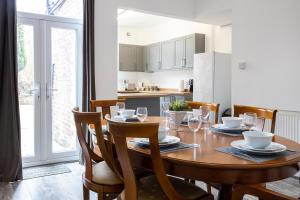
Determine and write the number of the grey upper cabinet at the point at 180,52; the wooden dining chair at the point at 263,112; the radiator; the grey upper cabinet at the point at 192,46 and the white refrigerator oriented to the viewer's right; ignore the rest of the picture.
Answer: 0

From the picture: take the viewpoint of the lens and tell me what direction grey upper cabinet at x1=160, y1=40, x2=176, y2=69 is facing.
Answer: facing the viewer and to the left of the viewer

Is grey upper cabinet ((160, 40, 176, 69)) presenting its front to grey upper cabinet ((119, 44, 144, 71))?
no

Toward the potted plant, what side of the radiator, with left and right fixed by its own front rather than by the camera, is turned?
front

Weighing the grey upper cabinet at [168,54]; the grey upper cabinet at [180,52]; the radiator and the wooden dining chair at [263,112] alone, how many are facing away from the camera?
0

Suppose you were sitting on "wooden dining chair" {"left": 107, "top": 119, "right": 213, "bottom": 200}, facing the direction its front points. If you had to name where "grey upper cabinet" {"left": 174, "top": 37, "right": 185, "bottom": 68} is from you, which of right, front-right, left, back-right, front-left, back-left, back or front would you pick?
front-left

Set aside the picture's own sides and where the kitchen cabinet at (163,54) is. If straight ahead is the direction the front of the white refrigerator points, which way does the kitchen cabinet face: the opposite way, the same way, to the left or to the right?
the same way

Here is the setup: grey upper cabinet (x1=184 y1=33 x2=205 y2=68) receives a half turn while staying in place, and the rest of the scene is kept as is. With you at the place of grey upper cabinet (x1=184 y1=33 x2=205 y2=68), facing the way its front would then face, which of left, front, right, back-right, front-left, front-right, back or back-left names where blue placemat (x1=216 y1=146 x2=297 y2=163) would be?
back-right

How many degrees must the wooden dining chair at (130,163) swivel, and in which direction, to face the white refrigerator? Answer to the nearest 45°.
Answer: approximately 45° to its left

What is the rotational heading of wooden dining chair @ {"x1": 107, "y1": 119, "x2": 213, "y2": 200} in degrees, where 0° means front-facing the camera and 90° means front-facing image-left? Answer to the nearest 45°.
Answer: approximately 225°

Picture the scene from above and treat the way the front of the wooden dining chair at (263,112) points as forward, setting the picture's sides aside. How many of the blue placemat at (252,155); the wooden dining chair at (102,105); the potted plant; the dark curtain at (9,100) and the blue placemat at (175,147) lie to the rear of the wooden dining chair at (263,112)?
0

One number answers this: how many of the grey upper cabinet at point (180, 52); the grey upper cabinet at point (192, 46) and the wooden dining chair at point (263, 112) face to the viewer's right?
0

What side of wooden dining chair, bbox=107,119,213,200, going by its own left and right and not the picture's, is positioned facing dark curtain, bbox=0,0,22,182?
left

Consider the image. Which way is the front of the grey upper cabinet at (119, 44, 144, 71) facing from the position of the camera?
facing the viewer and to the right of the viewer

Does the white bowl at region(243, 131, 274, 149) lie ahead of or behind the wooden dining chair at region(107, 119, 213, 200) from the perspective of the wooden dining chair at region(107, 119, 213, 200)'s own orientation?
ahead
